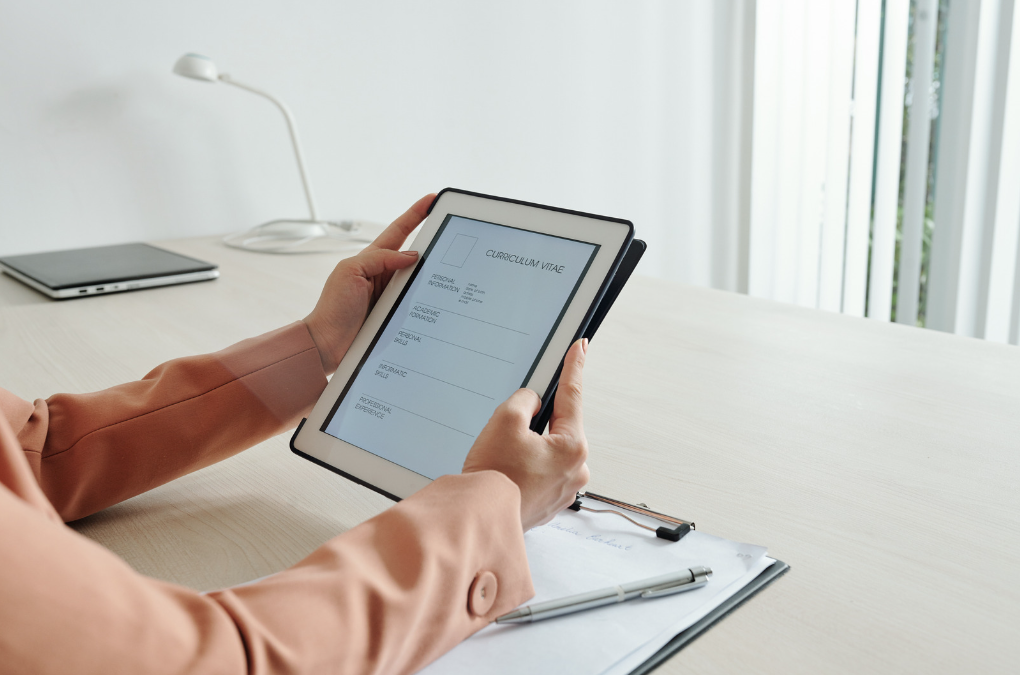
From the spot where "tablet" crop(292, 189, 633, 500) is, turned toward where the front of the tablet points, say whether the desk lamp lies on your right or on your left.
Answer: on your right

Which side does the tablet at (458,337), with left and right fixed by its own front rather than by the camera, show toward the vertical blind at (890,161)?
back

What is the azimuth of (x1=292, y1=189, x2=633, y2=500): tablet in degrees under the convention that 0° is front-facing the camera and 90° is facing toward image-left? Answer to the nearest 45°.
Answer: approximately 45°
